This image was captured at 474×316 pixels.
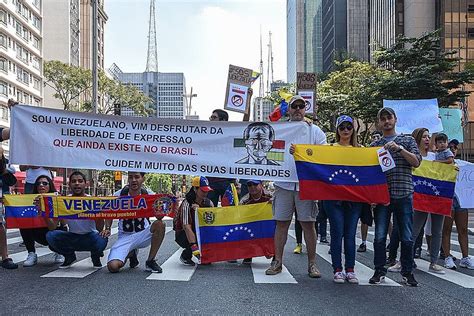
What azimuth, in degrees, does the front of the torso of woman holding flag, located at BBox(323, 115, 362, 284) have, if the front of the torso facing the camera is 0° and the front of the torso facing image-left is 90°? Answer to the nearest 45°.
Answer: approximately 0°

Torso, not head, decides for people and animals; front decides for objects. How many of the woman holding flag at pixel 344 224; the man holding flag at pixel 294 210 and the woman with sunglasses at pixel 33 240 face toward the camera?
3

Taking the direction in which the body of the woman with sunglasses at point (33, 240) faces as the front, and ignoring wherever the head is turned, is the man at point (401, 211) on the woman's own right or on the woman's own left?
on the woman's own left

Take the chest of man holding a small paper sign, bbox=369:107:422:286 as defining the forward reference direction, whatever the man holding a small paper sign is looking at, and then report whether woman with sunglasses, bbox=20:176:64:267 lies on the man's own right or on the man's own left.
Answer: on the man's own right

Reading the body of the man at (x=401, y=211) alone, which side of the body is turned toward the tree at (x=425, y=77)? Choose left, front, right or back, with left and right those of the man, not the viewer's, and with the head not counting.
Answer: back

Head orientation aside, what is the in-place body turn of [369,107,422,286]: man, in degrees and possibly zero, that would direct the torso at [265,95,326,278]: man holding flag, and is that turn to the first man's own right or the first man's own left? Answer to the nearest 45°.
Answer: approximately 90° to the first man's own right

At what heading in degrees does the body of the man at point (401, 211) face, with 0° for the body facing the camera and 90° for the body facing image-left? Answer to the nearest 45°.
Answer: approximately 0°
